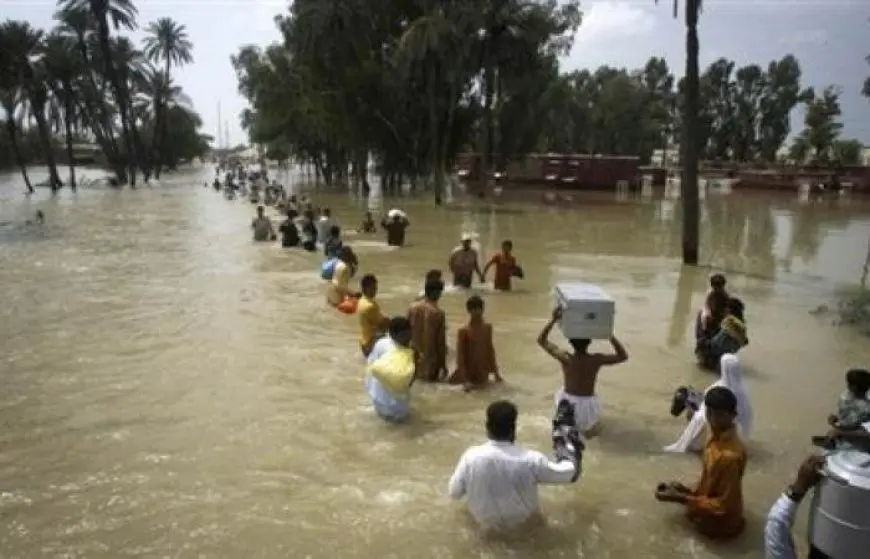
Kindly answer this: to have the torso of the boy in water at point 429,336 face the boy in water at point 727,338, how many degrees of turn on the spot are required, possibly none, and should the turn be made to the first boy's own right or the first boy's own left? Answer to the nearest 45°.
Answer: approximately 90° to the first boy's own right

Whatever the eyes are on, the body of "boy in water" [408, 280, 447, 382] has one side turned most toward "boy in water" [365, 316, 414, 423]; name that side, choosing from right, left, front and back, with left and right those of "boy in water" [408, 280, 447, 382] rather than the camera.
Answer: back

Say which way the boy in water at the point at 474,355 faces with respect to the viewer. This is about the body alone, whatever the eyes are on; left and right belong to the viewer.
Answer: facing away from the viewer

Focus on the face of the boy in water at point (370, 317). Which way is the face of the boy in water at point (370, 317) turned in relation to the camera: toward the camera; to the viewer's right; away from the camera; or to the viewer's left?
away from the camera

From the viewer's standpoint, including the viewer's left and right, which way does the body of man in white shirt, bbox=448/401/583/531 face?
facing away from the viewer

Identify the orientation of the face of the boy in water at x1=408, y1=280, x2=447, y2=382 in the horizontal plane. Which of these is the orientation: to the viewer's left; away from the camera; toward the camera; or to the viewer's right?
away from the camera

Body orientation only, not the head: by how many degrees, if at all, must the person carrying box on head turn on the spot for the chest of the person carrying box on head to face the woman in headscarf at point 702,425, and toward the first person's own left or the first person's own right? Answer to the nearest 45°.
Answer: approximately 90° to the first person's own right

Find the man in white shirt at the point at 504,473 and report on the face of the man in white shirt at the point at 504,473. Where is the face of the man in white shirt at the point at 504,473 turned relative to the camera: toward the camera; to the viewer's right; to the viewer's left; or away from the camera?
away from the camera

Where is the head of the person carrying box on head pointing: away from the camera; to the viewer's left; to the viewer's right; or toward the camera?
away from the camera

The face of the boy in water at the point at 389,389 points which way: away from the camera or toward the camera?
away from the camera

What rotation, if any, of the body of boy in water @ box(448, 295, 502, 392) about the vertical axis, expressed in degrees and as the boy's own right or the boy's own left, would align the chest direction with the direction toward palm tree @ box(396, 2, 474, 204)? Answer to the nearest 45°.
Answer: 0° — they already face it
